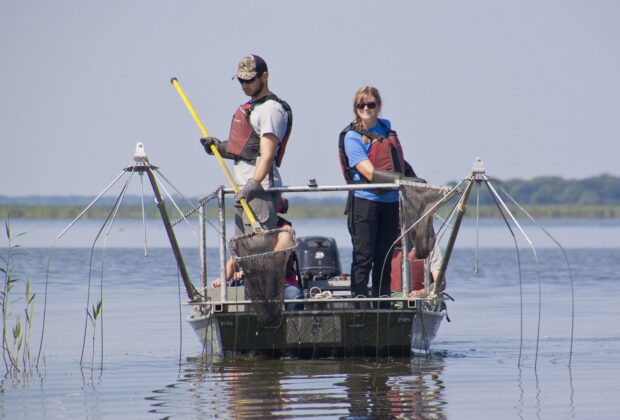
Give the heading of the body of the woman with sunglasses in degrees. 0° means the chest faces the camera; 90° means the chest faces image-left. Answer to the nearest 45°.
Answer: approximately 315°

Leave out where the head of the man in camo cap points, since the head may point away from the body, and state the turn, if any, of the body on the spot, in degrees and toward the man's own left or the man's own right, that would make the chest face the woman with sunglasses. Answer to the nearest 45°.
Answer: approximately 135° to the man's own left

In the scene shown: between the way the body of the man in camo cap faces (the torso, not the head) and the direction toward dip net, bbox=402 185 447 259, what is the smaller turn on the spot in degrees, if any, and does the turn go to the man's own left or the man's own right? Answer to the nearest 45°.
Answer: approximately 135° to the man's own left

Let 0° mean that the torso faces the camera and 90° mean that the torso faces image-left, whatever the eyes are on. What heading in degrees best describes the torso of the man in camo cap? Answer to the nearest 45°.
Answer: approximately 45°
